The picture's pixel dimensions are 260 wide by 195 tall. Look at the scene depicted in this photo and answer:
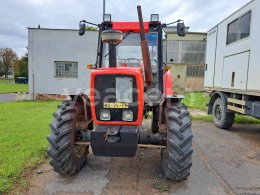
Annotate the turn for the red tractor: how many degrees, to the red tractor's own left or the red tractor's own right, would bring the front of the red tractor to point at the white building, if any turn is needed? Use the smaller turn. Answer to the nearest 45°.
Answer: approximately 180°

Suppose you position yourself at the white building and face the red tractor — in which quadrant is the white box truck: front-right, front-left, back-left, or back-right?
front-left

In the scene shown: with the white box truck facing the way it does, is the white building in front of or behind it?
behind

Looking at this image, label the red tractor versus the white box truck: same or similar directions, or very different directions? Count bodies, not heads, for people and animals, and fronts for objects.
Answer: same or similar directions

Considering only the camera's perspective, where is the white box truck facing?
facing the viewer and to the right of the viewer

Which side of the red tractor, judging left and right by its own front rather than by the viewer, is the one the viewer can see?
front

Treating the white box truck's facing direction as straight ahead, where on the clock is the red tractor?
The red tractor is roughly at 2 o'clock from the white box truck.

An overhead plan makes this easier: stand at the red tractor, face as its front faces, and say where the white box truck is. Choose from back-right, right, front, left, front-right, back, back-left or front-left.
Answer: back-left
